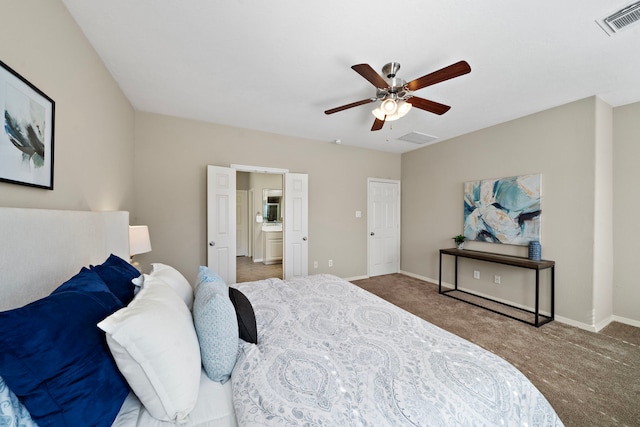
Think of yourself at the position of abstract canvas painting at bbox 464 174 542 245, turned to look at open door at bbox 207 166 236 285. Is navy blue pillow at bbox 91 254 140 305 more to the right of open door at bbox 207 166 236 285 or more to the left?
left

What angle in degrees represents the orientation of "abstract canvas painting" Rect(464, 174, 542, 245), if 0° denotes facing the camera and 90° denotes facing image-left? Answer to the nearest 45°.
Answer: approximately 45°

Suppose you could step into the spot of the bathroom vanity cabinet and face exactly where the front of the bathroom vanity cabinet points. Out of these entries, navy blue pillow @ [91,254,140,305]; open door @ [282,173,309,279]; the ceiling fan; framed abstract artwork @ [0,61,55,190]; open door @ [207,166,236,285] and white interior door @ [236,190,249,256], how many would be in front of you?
5

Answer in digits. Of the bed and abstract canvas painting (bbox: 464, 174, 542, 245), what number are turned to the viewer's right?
1

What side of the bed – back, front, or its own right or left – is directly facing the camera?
right

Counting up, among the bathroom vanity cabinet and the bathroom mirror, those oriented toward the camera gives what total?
2

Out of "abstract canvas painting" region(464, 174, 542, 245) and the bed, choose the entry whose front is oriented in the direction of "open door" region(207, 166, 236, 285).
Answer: the abstract canvas painting

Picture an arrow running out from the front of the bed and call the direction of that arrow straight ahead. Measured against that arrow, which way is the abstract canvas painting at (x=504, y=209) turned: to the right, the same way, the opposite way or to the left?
the opposite way

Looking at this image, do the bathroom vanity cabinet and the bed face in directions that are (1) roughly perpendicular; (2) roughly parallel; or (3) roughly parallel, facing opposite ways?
roughly perpendicular
